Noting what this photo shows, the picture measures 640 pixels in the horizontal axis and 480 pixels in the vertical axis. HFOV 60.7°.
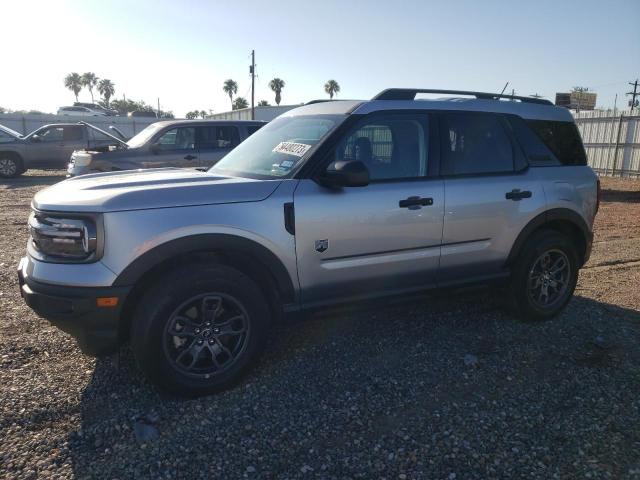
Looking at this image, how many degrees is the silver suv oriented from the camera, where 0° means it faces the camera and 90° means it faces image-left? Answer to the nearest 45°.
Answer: approximately 45°

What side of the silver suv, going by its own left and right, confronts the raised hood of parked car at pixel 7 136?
right

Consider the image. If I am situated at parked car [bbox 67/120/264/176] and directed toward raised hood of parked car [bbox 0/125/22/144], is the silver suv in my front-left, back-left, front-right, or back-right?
back-left

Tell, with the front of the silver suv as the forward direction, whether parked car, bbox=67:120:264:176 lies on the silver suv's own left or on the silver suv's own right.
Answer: on the silver suv's own right

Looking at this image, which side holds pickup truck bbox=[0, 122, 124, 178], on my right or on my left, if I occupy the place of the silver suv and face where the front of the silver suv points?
on my right
